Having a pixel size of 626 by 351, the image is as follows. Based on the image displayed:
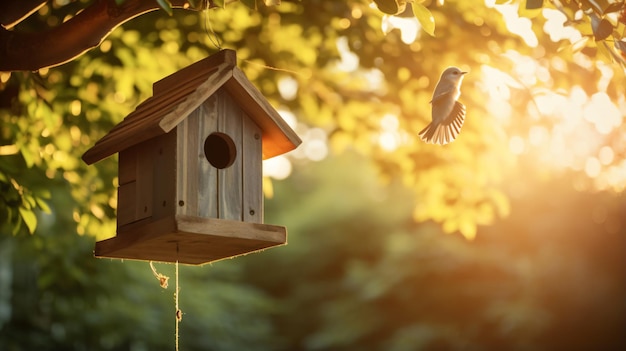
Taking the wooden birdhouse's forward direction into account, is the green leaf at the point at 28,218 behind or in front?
behind

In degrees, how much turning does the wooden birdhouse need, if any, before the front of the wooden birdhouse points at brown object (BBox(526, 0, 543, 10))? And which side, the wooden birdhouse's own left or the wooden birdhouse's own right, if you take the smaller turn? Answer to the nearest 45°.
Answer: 0° — it already faces it

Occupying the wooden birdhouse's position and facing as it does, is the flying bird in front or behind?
in front

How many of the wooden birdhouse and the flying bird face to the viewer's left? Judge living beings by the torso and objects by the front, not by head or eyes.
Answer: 0
